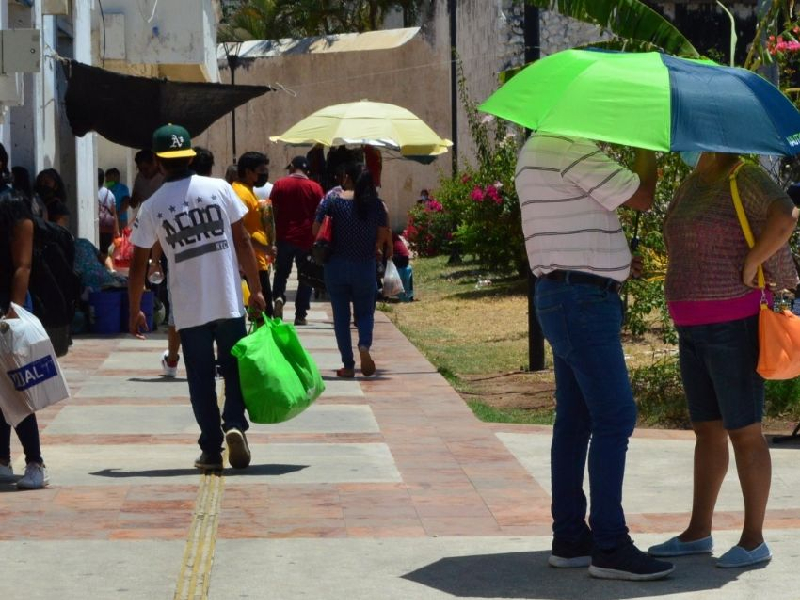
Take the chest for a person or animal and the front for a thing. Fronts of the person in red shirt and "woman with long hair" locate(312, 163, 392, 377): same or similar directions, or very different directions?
same or similar directions

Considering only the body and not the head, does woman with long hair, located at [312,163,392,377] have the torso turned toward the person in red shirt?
yes

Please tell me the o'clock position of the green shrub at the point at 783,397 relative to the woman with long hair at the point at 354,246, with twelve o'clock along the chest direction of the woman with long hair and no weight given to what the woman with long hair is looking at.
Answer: The green shrub is roughly at 4 o'clock from the woman with long hair.

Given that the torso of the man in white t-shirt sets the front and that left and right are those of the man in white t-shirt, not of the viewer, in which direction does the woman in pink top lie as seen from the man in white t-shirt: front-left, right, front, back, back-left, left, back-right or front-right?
back-right

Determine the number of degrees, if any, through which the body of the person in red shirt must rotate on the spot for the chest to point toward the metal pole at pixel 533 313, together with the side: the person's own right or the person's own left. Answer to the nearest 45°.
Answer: approximately 135° to the person's own right

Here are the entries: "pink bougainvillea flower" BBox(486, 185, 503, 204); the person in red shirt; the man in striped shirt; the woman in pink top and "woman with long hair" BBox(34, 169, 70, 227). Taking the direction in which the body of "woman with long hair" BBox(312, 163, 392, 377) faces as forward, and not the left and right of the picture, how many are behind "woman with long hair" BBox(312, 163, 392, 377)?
2

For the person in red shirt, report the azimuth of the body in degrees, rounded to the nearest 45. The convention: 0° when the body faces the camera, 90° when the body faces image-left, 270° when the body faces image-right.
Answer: approximately 180°

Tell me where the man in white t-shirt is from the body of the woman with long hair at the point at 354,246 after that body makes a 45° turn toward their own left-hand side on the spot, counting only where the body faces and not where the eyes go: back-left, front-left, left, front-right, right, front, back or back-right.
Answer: back-left

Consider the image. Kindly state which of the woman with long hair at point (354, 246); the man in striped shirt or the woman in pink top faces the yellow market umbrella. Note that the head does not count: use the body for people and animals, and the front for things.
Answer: the woman with long hair
